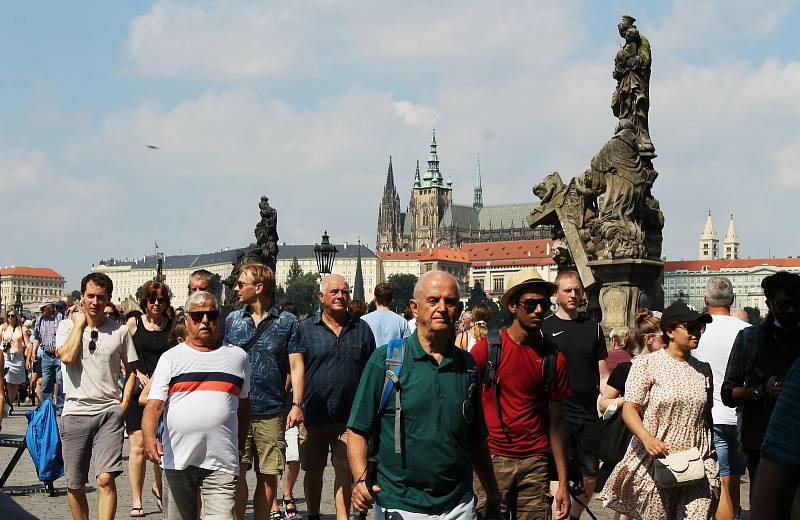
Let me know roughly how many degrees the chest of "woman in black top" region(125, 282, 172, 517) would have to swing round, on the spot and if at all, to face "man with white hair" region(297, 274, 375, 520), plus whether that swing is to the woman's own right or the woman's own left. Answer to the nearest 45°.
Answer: approximately 45° to the woman's own left

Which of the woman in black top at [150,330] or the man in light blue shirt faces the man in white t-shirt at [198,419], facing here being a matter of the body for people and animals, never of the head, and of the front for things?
the woman in black top

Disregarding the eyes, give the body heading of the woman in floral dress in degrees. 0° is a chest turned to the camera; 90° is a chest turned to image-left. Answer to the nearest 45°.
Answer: approximately 315°

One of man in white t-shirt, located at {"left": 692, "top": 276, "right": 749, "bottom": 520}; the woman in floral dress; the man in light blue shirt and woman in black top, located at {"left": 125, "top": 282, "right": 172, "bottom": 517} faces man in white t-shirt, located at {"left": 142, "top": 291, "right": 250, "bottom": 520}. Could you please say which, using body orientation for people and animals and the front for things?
the woman in black top

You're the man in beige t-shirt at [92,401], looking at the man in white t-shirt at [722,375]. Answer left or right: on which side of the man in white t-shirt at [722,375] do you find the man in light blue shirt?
left

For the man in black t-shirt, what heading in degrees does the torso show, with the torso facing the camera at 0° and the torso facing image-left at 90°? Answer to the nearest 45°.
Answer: approximately 0°

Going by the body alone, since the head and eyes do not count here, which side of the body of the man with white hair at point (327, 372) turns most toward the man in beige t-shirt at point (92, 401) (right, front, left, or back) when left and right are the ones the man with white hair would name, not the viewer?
right

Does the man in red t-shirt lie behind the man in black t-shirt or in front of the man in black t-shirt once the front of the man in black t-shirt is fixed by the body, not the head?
in front

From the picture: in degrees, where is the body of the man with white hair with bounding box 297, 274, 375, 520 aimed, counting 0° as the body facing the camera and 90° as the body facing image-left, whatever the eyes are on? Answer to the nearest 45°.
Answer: approximately 0°
